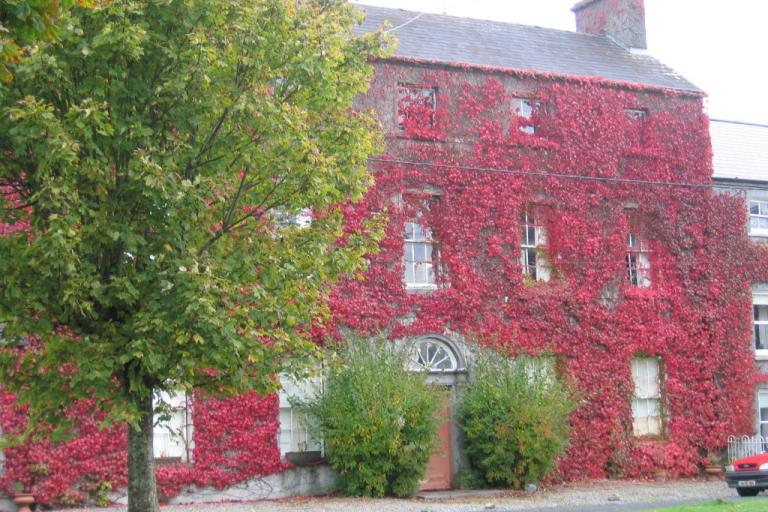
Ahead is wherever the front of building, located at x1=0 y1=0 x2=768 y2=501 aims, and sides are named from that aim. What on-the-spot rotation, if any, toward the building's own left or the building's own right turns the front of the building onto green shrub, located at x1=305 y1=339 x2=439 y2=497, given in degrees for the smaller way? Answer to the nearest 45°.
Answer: approximately 45° to the building's own right

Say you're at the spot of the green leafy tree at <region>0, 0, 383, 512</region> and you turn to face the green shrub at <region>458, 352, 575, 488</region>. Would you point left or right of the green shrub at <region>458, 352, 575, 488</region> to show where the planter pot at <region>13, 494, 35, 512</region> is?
left

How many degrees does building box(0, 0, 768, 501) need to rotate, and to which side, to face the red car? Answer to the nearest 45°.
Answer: approximately 45° to its left

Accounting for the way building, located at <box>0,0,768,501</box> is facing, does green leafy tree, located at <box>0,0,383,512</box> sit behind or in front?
in front

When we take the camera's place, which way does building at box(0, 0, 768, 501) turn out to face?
facing the viewer
